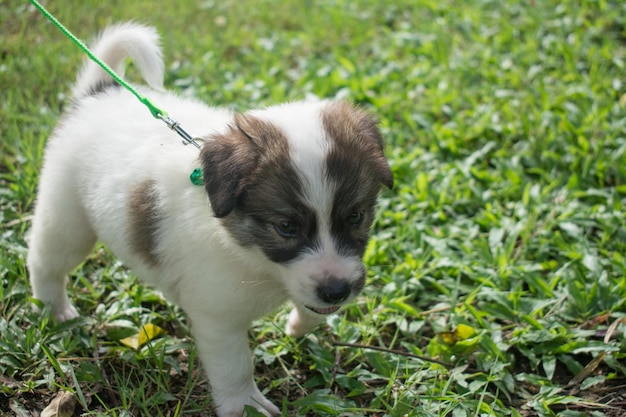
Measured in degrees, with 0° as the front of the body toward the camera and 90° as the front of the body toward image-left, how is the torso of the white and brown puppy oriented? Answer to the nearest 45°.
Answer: approximately 315°
